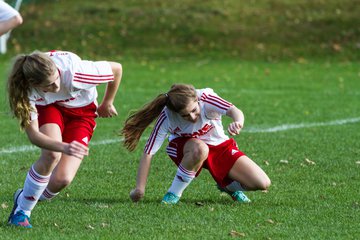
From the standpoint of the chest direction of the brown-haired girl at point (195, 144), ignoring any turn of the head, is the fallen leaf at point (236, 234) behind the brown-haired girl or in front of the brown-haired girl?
in front

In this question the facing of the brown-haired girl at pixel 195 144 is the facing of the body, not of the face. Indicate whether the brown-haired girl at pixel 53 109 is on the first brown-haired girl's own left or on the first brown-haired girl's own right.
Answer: on the first brown-haired girl's own right

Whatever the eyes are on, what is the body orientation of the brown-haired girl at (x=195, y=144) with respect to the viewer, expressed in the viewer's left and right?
facing the viewer
